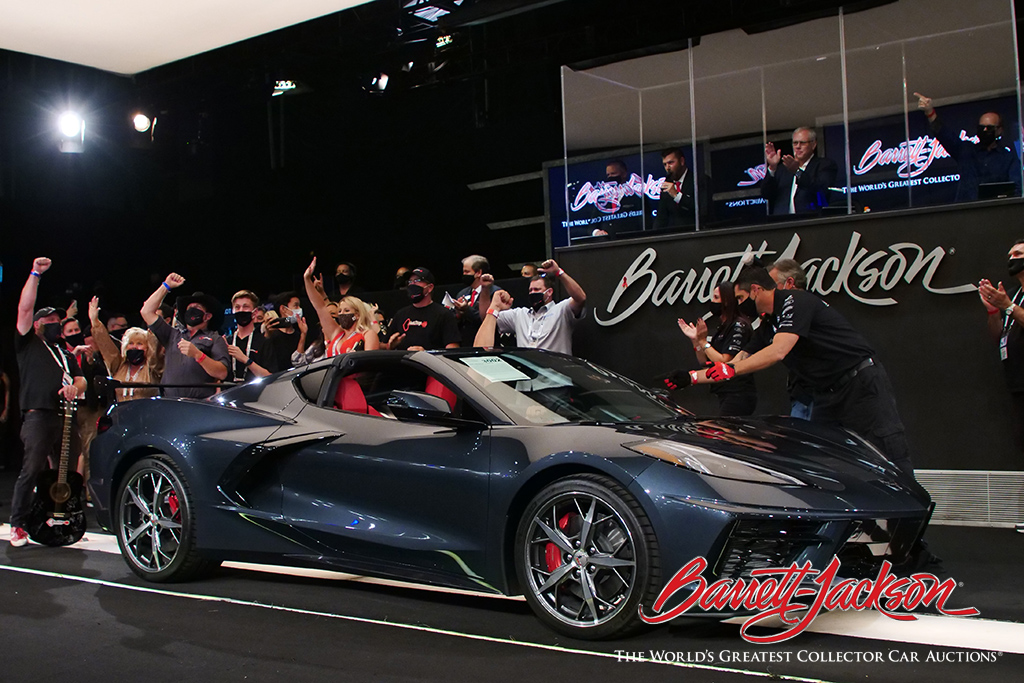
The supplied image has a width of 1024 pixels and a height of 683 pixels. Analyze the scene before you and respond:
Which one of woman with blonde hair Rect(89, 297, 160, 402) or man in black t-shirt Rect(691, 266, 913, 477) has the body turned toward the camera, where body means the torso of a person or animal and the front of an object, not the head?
the woman with blonde hair

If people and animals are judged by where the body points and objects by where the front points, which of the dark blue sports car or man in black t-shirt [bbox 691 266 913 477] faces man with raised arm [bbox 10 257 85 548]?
the man in black t-shirt

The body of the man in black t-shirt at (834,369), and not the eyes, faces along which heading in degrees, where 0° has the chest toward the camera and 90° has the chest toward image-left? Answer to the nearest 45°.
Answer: approximately 90°

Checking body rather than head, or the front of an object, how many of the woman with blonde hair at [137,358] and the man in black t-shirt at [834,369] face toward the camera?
1

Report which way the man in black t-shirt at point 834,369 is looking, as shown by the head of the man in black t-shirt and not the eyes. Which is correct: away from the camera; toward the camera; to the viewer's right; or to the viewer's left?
to the viewer's left

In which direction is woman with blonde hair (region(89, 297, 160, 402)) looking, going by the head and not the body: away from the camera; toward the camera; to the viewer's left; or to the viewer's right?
toward the camera

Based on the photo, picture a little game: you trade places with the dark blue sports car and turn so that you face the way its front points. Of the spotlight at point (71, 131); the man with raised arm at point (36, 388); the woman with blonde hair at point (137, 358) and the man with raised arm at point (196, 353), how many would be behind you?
4

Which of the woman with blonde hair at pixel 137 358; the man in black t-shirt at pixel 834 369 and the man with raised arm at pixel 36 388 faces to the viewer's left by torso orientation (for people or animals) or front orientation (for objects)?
the man in black t-shirt

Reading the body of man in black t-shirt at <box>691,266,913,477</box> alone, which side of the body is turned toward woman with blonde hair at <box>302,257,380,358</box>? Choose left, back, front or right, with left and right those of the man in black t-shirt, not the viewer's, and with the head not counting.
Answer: front

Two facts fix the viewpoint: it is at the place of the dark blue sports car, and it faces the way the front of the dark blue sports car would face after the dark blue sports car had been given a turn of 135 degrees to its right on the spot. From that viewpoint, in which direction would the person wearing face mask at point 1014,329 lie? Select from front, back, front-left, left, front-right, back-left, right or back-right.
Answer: back-right

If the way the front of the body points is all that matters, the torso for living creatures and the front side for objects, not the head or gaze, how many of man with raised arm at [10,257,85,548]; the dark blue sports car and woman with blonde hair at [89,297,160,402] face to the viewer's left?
0

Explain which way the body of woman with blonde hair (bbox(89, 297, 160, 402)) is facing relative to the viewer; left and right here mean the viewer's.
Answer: facing the viewer
